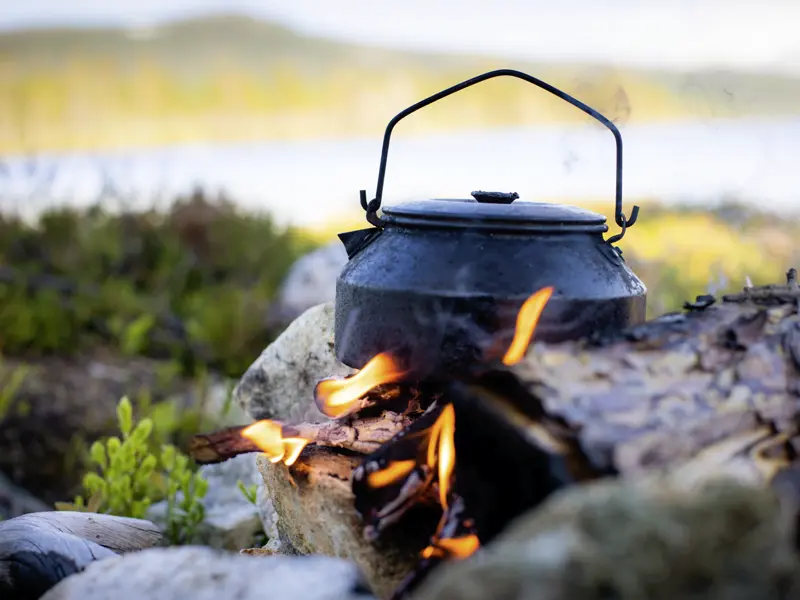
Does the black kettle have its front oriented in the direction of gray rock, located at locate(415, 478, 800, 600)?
no

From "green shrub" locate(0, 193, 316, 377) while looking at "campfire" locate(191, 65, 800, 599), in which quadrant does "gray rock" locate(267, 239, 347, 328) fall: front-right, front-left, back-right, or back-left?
front-left

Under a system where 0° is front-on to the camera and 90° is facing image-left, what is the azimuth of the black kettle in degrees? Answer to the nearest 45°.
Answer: approximately 90°
